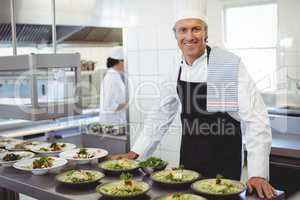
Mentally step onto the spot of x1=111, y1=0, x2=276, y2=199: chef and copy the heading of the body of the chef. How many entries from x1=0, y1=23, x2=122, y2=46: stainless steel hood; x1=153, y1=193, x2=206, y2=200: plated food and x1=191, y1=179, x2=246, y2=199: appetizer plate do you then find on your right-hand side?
1

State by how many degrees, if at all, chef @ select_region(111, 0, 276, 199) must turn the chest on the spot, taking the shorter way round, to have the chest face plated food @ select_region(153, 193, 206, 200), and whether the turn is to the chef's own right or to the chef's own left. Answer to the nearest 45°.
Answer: approximately 45° to the chef's own left

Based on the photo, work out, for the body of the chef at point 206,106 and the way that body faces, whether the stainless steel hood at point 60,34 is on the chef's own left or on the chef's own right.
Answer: on the chef's own right

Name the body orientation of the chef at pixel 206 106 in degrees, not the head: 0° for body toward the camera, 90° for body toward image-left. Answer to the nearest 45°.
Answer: approximately 45°

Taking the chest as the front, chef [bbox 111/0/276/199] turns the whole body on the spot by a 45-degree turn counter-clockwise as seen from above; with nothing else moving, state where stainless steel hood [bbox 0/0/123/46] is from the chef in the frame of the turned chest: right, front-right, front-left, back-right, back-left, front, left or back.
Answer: back-right
